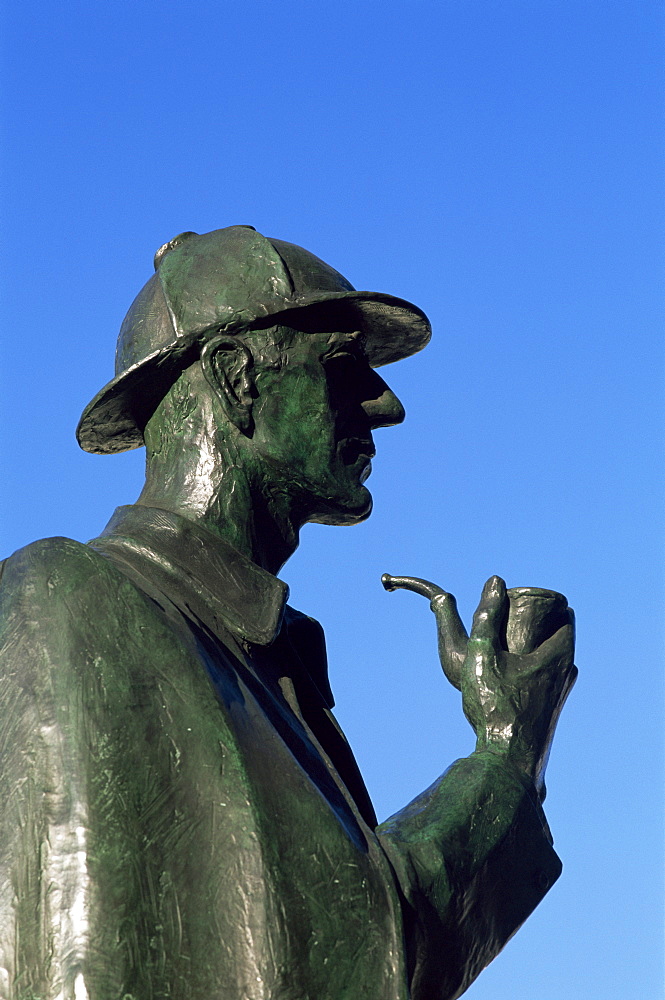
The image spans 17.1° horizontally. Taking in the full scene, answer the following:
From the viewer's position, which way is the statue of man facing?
facing to the right of the viewer
